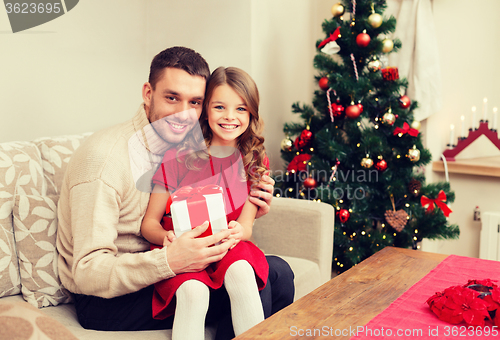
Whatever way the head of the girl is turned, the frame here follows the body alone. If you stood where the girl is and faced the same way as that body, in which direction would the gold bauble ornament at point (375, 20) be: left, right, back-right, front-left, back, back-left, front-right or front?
back-left

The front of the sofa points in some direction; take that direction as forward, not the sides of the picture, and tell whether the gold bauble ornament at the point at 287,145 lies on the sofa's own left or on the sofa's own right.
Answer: on the sofa's own left

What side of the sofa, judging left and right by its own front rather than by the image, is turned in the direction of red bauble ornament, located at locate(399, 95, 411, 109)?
left

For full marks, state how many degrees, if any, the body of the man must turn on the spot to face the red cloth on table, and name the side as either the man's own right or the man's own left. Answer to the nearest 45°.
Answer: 0° — they already face it

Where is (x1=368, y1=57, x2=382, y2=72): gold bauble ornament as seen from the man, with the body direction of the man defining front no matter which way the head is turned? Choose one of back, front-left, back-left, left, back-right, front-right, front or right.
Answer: left

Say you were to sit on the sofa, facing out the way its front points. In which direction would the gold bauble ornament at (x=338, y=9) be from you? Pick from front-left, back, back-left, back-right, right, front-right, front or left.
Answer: left

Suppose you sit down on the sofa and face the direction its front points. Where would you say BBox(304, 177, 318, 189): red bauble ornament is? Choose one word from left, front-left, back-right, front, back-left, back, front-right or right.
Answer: left

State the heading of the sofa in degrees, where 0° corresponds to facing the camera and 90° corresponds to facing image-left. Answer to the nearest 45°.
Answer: approximately 315°

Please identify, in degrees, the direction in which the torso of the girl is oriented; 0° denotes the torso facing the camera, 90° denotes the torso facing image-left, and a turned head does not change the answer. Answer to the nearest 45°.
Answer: approximately 0°
